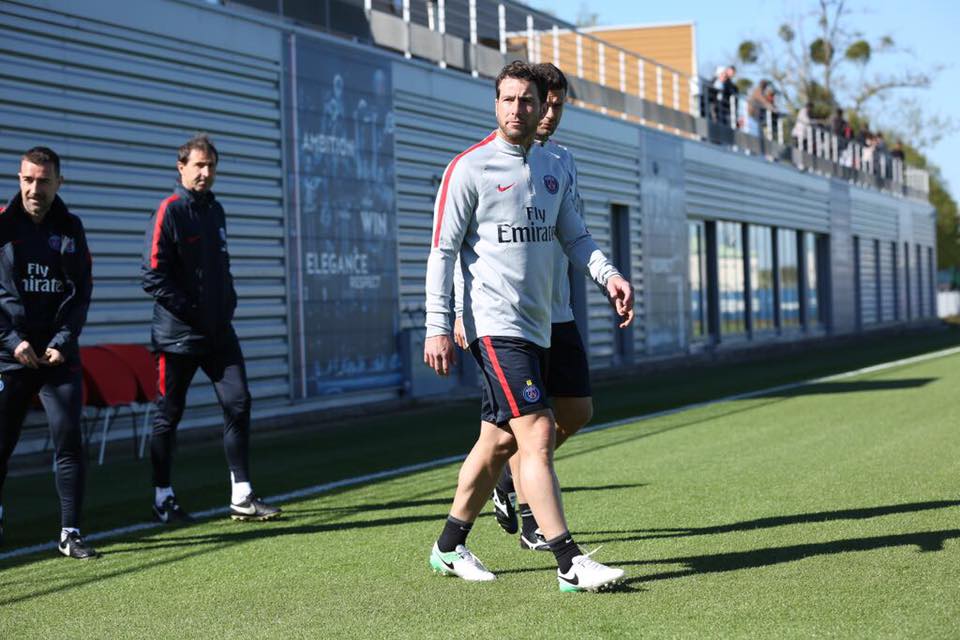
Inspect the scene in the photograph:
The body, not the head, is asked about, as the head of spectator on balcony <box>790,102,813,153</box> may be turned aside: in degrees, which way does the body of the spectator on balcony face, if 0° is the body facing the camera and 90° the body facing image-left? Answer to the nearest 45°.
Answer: approximately 315°

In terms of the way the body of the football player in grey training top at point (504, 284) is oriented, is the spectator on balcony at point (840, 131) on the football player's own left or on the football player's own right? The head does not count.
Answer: on the football player's own left

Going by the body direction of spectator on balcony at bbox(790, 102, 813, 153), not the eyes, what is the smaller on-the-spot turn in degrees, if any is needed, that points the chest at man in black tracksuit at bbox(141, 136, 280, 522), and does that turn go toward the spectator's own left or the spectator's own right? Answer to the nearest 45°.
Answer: approximately 45° to the spectator's own right

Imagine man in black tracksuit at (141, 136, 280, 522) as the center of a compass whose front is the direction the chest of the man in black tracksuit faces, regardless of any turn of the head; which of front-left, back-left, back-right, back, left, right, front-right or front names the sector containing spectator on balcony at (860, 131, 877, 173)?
left

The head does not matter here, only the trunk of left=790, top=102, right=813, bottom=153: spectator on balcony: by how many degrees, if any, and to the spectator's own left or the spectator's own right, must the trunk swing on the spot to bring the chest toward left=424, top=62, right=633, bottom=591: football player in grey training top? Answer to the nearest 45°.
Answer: approximately 45° to the spectator's own right

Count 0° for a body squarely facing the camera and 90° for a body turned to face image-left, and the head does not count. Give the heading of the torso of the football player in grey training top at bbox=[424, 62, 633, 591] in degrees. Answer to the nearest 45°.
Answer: approximately 315°

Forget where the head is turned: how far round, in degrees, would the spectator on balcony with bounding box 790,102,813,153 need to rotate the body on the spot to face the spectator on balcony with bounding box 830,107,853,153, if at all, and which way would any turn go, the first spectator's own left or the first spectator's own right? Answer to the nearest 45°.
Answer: approximately 135° to the first spectator's own left

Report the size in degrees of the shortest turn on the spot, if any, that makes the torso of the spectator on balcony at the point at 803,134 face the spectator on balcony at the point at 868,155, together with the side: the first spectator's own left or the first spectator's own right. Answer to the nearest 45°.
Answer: approximately 135° to the first spectator's own left

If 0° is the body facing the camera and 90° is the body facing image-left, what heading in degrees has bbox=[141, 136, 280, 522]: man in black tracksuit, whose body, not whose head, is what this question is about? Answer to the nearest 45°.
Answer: approximately 315°

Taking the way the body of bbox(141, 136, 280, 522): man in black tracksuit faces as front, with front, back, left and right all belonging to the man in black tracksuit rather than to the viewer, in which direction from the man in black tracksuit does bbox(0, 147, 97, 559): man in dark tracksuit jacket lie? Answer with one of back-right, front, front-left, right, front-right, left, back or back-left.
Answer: right
